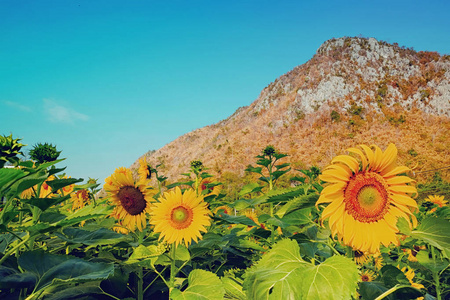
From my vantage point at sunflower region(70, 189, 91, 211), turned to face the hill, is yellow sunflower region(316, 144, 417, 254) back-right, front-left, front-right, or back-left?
back-right

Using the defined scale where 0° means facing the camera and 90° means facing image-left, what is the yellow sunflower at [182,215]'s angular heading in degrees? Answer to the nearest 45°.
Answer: approximately 0°

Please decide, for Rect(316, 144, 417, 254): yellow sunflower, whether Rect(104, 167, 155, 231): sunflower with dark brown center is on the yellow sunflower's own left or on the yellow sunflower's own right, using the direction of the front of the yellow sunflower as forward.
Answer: on the yellow sunflower's own right

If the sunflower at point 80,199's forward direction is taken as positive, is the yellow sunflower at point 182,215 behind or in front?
in front

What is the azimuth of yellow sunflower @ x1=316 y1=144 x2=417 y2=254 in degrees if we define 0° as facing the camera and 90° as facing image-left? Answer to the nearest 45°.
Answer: approximately 0°

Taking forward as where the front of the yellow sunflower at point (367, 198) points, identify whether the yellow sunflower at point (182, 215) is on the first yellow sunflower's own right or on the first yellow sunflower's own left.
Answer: on the first yellow sunflower's own right

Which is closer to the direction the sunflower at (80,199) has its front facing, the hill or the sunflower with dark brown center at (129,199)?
the sunflower with dark brown center

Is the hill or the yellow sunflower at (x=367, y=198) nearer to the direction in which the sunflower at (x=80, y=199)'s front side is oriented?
the yellow sunflower

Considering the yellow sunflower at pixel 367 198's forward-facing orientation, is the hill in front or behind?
behind

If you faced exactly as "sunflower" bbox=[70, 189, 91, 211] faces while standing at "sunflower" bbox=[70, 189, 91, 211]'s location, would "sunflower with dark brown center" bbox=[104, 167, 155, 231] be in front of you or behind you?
in front

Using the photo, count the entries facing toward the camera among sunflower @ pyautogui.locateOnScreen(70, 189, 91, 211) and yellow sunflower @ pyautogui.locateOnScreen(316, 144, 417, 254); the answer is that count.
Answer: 2
